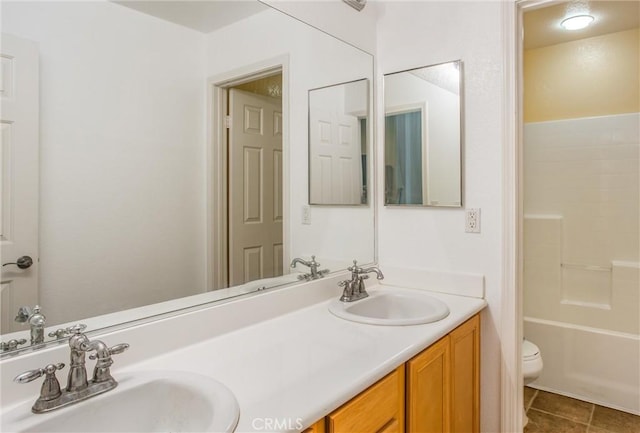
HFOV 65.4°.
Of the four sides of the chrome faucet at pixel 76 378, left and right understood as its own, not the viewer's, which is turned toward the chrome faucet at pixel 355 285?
left

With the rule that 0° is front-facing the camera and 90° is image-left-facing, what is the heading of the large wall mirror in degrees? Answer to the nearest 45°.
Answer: approximately 315°

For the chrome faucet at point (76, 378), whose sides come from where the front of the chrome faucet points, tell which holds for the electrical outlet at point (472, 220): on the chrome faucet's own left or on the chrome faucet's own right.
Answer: on the chrome faucet's own left

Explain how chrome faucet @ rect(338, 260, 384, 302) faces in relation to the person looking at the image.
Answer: facing the viewer and to the right of the viewer

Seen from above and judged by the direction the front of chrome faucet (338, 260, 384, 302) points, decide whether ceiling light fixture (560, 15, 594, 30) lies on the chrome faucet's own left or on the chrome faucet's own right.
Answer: on the chrome faucet's own left

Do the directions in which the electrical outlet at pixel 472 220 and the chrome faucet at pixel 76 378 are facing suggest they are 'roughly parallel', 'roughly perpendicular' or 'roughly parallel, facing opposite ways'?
roughly perpendicular

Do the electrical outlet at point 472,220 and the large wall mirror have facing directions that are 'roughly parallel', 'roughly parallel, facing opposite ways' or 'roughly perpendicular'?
roughly perpendicular

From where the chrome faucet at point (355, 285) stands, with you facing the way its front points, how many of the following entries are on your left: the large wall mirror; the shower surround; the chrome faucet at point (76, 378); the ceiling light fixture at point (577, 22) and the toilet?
3

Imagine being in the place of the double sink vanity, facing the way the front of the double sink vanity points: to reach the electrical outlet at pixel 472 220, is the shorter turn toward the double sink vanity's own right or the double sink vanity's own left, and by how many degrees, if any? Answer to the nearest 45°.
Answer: approximately 90° to the double sink vanity's own left

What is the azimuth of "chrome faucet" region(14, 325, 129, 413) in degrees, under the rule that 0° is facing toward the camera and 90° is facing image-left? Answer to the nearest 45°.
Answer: approximately 315°

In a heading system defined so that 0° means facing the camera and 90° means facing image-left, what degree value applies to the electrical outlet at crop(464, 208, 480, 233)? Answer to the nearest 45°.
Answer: approximately 0°
